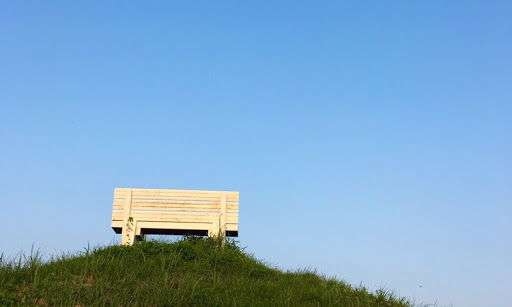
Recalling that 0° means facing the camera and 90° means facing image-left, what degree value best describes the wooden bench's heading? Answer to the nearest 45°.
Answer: approximately 180°
